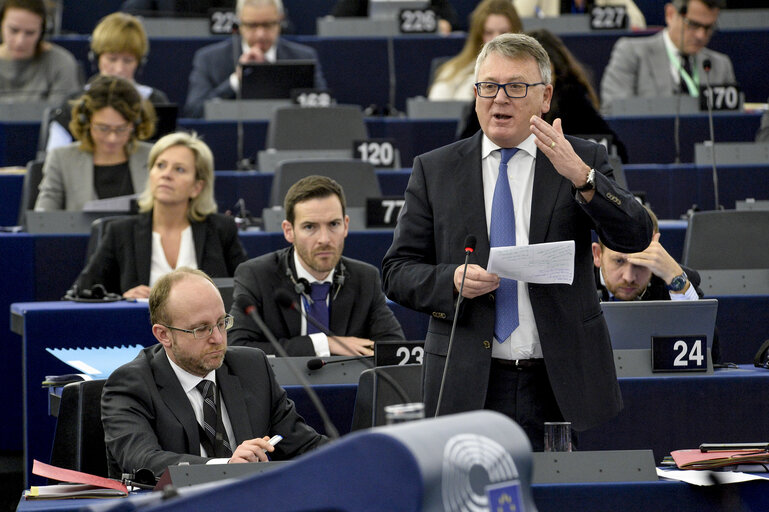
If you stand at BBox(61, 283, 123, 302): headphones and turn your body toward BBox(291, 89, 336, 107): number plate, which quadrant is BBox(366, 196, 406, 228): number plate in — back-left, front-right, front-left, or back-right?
front-right

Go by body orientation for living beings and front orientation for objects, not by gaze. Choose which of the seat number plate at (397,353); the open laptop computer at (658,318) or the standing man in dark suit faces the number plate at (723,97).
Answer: the open laptop computer

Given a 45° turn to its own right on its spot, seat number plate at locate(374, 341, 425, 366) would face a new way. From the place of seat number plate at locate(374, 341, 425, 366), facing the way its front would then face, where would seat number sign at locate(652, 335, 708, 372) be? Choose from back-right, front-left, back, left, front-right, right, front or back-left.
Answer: back-left

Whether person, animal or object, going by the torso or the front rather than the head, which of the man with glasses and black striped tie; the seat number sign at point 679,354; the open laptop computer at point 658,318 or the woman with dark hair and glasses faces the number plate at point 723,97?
the open laptop computer

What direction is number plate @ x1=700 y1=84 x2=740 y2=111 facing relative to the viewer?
toward the camera

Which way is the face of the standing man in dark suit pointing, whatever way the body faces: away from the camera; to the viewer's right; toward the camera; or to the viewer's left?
toward the camera

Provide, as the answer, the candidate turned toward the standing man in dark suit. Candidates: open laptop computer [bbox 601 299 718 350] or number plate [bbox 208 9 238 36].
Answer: the number plate

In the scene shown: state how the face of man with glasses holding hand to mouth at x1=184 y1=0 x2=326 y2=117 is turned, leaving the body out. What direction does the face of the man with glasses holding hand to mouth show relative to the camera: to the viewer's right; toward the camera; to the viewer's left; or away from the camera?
toward the camera

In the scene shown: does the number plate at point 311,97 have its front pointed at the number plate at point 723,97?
no

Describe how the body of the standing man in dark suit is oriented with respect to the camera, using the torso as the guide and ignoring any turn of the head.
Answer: toward the camera

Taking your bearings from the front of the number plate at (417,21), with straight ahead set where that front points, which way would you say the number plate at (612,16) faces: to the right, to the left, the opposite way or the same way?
the same way

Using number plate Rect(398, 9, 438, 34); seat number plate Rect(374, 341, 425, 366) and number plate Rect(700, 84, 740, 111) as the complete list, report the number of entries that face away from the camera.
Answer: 0

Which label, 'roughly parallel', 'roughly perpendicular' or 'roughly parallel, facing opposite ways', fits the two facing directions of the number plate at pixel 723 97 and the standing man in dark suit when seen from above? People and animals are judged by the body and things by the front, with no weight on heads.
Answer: roughly parallel

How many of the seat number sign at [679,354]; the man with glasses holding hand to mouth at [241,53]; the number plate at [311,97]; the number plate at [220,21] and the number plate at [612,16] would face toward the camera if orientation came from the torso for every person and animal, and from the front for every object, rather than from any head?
5

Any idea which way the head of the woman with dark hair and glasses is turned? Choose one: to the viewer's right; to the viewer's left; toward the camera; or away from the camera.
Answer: toward the camera

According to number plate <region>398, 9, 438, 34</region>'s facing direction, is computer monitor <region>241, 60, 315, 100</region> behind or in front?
in front
